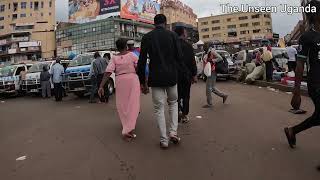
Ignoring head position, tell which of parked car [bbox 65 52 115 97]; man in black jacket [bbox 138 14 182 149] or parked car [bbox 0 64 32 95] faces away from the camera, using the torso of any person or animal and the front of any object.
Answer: the man in black jacket

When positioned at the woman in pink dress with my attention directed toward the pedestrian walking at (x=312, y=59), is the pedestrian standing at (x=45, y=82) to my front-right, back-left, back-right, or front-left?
back-left

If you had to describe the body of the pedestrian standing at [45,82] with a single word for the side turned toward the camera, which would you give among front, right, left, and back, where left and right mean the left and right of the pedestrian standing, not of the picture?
back

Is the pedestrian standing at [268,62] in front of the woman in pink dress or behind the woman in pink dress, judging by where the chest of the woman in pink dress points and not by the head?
in front

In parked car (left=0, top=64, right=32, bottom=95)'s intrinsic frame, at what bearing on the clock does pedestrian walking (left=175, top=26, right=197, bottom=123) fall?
The pedestrian walking is roughly at 10 o'clock from the parked car.

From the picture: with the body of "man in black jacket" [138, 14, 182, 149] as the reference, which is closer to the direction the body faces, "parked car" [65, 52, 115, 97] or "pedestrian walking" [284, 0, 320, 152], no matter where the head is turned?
the parked car

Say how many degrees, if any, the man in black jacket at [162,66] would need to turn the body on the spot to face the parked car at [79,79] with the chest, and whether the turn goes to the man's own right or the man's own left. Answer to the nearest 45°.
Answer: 0° — they already face it

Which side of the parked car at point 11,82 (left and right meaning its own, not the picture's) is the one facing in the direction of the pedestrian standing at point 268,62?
left

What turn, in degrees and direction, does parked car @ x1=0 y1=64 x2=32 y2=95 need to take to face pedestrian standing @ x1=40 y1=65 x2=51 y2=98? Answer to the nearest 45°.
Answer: approximately 90° to its left

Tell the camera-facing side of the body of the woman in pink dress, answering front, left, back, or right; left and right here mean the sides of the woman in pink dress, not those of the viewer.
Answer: back

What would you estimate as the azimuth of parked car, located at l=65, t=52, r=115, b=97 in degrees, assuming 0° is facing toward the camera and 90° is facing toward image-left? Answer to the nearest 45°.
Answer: approximately 45°
